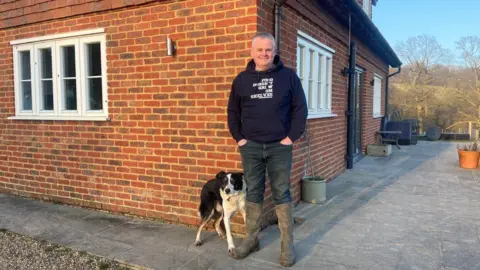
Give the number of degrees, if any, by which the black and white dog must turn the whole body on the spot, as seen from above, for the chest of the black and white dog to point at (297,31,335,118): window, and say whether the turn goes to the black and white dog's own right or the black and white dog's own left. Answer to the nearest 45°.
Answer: approximately 90° to the black and white dog's own left

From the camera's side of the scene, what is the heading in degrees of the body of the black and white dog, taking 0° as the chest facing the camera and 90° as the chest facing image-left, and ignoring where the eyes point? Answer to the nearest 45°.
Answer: approximately 315°

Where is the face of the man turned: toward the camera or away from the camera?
toward the camera

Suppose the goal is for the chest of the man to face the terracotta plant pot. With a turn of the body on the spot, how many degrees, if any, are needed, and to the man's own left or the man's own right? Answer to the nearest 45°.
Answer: approximately 135° to the man's own left

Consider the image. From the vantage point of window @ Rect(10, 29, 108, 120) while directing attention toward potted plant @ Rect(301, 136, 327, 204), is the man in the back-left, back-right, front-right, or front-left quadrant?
front-right

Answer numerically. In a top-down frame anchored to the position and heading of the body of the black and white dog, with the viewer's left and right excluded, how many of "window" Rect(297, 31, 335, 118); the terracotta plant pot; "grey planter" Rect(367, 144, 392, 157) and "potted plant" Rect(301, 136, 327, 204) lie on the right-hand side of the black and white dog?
0

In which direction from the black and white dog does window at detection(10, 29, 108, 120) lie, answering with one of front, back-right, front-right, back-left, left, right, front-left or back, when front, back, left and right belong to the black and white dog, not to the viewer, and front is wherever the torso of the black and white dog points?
back

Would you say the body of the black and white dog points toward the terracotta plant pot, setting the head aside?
no

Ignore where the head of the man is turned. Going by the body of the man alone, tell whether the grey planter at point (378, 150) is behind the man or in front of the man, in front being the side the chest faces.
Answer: behind

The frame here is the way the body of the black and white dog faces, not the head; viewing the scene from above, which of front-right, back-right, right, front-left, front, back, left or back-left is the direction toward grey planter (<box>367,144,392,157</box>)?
left

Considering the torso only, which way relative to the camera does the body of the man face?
toward the camera

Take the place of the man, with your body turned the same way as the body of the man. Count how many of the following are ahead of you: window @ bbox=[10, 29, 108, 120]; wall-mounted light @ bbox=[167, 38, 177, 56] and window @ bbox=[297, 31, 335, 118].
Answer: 0

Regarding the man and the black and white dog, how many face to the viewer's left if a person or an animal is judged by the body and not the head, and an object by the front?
0

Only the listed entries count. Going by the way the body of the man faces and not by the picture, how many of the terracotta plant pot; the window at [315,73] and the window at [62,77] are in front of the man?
0

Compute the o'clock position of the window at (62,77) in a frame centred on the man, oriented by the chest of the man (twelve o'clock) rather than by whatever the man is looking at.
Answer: The window is roughly at 4 o'clock from the man.
